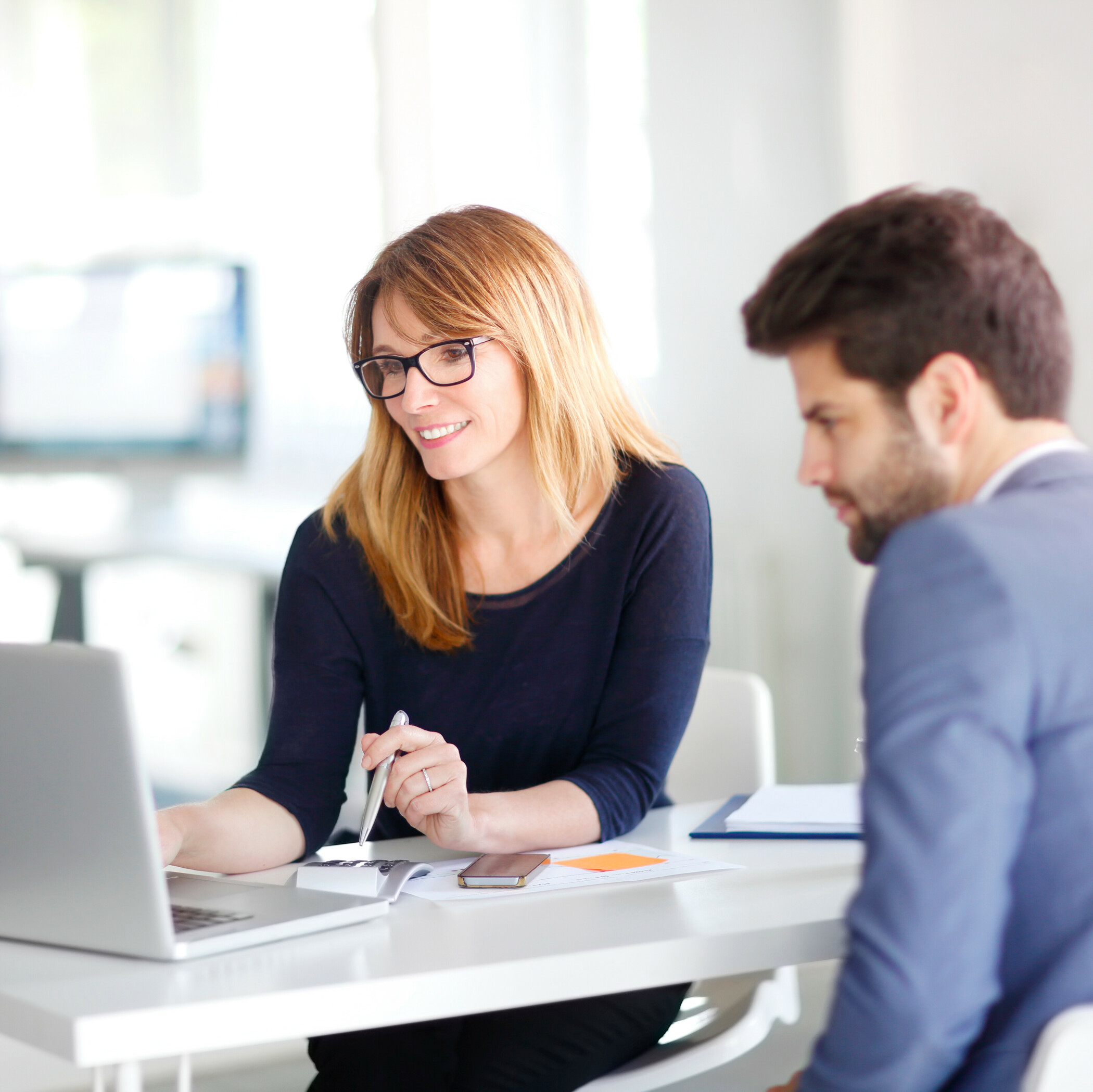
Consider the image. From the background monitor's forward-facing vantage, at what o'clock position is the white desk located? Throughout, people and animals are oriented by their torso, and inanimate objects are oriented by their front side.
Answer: The white desk is roughly at 12 o'clock from the background monitor.

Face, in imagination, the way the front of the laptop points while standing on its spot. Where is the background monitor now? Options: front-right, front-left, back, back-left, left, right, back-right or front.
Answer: front-left

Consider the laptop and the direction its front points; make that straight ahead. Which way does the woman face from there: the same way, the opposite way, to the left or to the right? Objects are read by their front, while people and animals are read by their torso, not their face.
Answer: the opposite way

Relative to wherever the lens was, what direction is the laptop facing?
facing away from the viewer and to the right of the viewer

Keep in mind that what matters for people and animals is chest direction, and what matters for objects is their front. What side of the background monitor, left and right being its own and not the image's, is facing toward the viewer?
front

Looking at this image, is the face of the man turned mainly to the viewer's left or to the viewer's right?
to the viewer's left

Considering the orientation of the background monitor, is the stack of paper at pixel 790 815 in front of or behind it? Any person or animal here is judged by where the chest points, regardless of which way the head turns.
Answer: in front

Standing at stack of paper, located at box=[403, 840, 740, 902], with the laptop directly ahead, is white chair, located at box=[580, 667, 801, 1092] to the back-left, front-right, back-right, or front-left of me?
back-right

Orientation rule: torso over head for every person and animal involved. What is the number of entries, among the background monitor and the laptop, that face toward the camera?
1

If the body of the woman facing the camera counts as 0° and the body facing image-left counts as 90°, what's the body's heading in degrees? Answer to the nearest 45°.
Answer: approximately 45°

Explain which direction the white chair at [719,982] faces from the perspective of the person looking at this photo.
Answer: facing the viewer and to the left of the viewer

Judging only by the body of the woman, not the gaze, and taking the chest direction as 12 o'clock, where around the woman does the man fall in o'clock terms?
The man is roughly at 10 o'clock from the woman.
